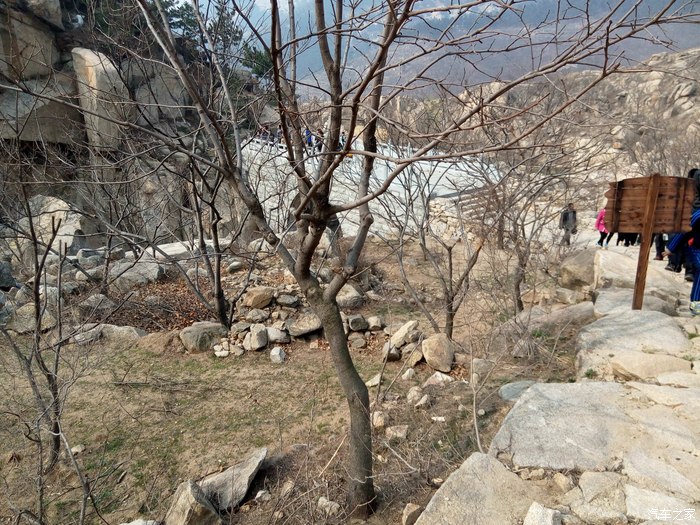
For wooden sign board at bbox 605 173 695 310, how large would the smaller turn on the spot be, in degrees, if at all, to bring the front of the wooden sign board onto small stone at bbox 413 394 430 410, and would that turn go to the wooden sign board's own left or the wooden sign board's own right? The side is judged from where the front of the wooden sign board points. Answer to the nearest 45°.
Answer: approximately 135° to the wooden sign board's own left

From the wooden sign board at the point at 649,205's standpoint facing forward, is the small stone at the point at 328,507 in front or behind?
behind

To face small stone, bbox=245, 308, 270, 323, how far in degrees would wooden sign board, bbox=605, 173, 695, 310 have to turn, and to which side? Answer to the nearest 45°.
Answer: approximately 90° to its left

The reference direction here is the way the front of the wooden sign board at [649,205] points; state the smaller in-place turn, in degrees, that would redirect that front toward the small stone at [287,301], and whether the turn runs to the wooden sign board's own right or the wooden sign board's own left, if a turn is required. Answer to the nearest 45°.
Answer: approximately 90° to the wooden sign board's own left

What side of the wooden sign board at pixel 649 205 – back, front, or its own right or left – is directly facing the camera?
back

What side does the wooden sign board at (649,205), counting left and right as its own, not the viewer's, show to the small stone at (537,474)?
back

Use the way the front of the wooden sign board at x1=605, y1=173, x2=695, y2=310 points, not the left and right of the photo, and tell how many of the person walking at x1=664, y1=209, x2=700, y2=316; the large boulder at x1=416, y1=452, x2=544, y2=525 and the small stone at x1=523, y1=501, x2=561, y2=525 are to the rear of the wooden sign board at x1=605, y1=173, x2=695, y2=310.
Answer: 2
